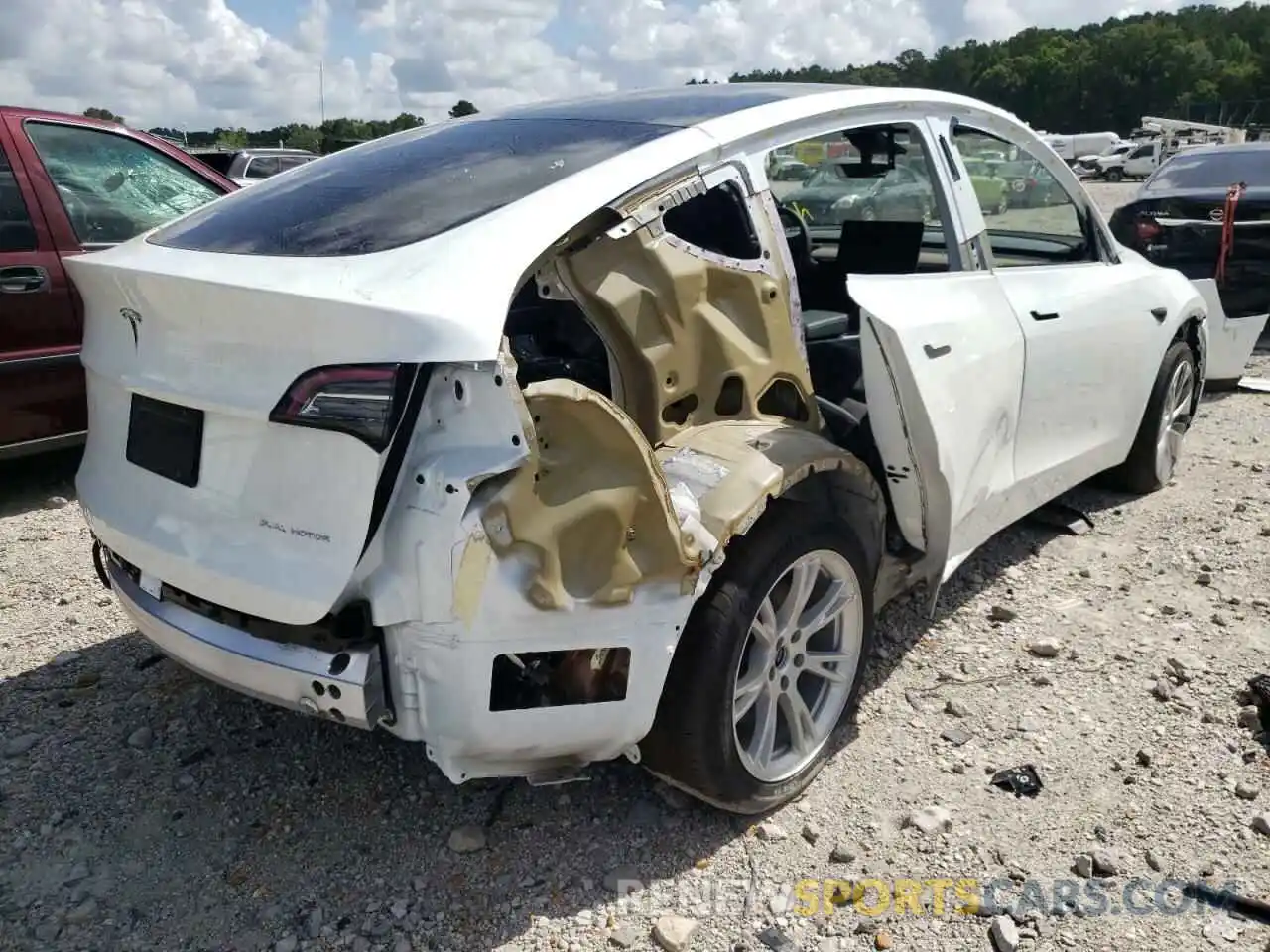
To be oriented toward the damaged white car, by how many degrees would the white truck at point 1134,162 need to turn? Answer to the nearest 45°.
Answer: approximately 90° to its left

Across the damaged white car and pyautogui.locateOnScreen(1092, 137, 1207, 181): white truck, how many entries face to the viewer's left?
1

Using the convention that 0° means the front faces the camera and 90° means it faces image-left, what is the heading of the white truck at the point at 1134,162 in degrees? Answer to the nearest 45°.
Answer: approximately 90°

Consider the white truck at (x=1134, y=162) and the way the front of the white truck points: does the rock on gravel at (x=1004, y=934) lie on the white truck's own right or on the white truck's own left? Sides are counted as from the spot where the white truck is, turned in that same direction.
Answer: on the white truck's own left

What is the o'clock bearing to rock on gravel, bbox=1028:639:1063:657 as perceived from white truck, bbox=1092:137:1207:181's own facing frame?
The rock on gravel is roughly at 9 o'clock from the white truck.

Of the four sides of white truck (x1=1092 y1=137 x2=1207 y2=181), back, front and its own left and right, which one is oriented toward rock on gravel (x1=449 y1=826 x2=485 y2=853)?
left

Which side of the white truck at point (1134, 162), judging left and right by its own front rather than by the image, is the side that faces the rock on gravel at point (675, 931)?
left

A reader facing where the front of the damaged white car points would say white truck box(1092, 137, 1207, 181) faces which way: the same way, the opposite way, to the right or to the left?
to the left

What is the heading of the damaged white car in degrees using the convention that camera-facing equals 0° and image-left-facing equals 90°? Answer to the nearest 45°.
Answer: approximately 225°

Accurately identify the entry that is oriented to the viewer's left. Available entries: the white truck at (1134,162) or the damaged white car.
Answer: the white truck
